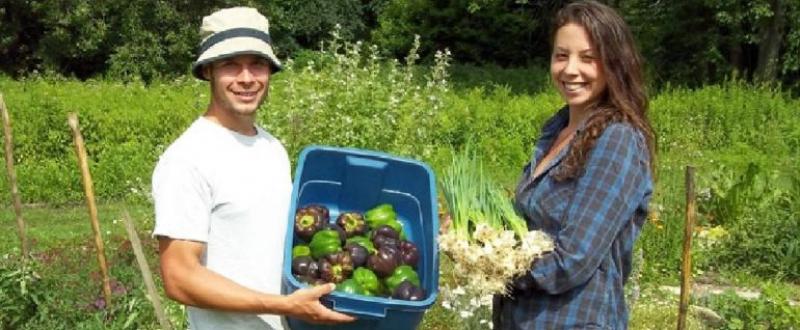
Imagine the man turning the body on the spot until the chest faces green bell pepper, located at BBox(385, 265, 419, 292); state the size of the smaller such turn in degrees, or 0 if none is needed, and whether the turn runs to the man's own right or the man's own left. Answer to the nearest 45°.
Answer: approximately 45° to the man's own left

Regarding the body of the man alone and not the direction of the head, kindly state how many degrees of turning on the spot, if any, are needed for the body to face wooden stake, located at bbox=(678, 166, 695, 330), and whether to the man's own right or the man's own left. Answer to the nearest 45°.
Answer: approximately 90° to the man's own left

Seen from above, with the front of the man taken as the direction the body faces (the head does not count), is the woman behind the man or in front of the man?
in front

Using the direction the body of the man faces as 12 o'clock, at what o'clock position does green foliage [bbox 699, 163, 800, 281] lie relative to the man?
The green foliage is roughly at 9 o'clock from the man.

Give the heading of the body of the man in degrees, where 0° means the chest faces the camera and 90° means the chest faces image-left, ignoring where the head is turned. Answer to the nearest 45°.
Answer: approximately 315°

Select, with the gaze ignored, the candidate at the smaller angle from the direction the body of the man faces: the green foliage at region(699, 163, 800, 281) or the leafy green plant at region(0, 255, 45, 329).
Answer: the green foliage

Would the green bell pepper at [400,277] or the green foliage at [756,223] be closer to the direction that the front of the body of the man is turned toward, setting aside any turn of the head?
the green bell pepper
